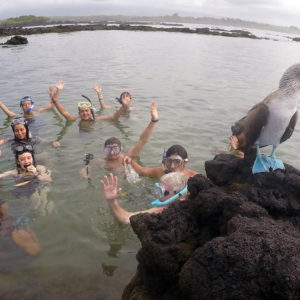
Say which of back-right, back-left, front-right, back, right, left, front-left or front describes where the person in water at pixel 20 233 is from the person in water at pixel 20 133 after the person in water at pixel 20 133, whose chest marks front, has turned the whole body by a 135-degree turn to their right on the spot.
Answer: back-left

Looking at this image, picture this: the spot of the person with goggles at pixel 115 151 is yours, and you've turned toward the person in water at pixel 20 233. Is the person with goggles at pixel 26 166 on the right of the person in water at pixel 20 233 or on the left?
right

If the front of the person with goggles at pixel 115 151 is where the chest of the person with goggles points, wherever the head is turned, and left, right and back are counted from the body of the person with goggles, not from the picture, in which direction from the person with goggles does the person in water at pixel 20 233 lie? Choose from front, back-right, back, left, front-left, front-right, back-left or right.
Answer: front-right

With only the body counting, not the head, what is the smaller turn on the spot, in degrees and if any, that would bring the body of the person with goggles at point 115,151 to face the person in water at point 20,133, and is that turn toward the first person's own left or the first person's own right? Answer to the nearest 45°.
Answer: approximately 135° to the first person's own right

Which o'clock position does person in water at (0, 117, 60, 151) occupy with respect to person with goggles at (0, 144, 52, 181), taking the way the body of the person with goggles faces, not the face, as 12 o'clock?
The person in water is roughly at 6 o'clock from the person with goggles.

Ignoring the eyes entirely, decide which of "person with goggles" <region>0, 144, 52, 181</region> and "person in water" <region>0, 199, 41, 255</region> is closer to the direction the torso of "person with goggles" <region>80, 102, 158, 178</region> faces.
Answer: the person in water

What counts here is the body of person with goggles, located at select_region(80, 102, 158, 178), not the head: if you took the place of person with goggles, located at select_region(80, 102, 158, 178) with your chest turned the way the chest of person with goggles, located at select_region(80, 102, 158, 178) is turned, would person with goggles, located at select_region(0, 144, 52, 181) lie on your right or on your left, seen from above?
on your right

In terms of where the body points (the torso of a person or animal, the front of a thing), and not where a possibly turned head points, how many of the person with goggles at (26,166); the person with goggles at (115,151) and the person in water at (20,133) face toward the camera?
3

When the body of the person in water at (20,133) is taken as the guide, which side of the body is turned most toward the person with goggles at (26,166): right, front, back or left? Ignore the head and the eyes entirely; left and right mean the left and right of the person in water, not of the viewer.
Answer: front

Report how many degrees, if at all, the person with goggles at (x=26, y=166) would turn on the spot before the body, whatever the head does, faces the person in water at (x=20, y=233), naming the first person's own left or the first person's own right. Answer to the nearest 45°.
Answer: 0° — they already face them
